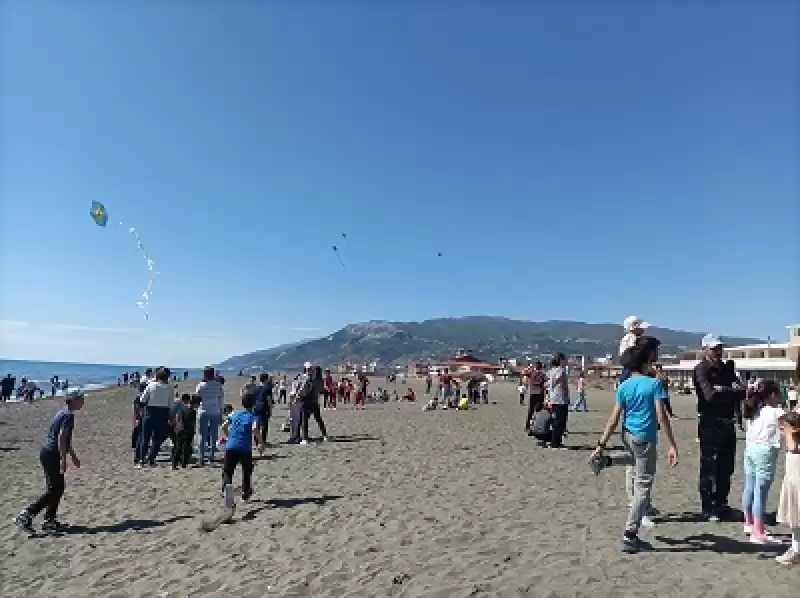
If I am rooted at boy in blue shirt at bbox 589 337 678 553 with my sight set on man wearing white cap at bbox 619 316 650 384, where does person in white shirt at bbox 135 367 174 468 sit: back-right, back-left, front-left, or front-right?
front-left

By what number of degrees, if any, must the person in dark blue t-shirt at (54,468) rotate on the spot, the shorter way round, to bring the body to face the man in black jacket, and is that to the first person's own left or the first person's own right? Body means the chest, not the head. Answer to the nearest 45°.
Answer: approximately 45° to the first person's own right

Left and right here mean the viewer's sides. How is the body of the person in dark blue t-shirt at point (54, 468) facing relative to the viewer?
facing to the right of the viewer

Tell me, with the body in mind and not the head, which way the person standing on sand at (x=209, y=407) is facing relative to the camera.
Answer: away from the camera

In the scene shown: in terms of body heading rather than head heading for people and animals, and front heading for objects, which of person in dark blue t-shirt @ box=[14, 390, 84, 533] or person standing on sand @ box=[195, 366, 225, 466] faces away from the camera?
the person standing on sand
